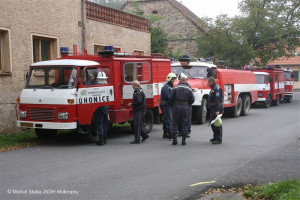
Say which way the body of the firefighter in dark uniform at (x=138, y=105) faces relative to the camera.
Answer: to the viewer's left

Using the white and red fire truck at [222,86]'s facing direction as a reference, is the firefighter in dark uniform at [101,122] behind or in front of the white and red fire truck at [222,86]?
in front

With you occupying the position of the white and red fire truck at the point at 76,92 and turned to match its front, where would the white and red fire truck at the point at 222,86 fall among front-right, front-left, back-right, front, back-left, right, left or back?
back

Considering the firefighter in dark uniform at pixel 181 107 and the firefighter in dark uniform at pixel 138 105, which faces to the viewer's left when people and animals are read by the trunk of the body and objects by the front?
the firefighter in dark uniform at pixel 138 105

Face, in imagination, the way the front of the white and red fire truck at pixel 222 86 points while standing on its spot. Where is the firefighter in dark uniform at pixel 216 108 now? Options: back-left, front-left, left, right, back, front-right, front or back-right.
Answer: front-left

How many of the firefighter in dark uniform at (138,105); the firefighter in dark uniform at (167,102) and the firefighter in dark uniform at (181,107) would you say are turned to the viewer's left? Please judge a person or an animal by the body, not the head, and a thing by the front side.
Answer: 1

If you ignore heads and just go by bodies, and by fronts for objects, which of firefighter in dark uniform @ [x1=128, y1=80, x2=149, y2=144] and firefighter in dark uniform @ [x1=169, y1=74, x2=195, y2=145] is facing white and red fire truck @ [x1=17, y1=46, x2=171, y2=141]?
firefighter in dark uniform @ [x1=128, y1=80, x2=149, y2=144]

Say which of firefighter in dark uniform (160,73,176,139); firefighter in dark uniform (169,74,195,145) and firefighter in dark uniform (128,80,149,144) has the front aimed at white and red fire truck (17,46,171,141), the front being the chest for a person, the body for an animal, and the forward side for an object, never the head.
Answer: firefighter in dark uniform (128,80,149,144)

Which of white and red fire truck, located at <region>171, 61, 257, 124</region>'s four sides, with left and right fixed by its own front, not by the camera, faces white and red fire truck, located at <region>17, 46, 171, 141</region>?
front

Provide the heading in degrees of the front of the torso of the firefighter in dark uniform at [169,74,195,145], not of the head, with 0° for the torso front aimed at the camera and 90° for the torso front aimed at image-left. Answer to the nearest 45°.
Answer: approximately 180°

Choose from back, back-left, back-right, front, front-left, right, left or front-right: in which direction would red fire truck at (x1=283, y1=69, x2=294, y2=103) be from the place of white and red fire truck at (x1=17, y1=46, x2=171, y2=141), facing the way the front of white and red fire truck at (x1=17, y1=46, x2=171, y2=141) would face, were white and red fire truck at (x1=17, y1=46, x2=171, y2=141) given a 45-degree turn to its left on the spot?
back-left

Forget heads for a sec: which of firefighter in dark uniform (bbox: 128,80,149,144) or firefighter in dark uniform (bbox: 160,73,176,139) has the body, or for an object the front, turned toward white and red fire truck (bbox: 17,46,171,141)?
firefighter in dark uniform (bbox: 128,80,149,144)
